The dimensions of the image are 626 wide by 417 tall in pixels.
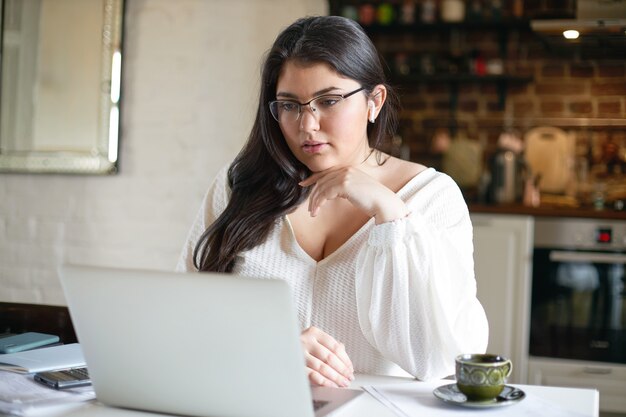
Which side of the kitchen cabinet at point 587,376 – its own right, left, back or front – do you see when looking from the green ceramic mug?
front

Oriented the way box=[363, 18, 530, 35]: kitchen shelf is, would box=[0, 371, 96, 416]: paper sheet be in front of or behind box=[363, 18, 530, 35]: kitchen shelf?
in front

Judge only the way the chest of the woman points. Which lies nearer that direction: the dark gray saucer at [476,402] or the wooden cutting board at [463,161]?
the dark gray saucer

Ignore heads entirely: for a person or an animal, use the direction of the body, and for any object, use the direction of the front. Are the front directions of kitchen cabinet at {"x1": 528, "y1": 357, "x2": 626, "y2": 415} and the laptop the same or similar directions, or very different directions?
very different directions

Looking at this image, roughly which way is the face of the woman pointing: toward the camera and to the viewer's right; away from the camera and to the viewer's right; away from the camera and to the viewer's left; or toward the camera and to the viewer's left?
toward the camera and to the viewer's left

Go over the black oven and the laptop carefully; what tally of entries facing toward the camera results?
1

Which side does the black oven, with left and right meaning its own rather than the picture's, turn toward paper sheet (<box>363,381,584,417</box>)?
front
